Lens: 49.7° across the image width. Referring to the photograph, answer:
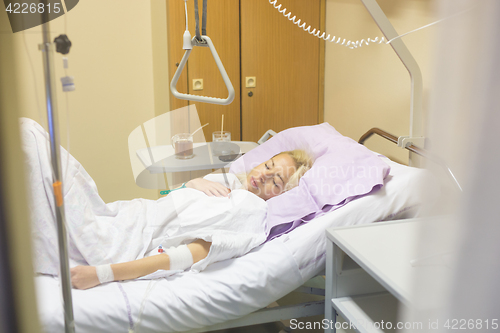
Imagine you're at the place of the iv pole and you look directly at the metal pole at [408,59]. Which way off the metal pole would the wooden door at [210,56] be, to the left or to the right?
left

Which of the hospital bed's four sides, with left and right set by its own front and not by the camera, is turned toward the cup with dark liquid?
right

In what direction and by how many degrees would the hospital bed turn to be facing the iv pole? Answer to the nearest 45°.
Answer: approximately 90° to its left

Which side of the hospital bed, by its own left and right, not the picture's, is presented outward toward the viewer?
left

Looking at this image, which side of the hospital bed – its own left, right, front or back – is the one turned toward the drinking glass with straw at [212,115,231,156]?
right

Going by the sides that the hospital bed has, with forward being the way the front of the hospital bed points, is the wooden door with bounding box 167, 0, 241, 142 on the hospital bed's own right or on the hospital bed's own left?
on the hospital bed's own right
